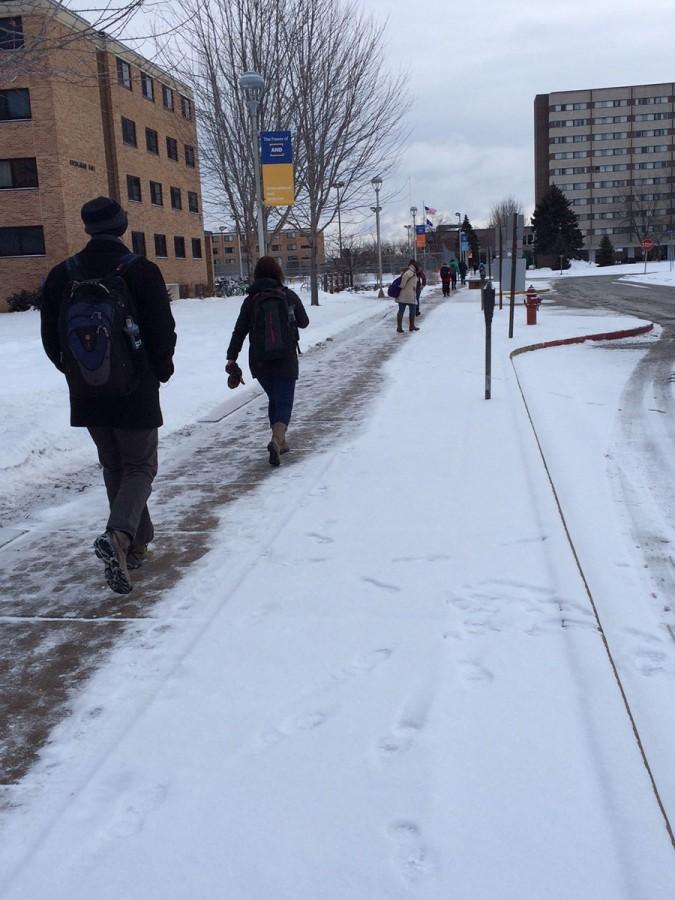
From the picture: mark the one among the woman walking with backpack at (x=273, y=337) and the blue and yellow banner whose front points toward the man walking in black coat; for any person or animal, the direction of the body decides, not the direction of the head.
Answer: the blue and yellow banner

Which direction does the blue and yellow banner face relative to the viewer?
toward the camera

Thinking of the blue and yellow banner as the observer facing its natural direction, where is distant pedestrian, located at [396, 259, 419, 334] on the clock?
The distant pedestrian is roughly at 9 o'clock from the blue and yellow banner.

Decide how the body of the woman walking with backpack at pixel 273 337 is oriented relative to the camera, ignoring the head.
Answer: away from the camera

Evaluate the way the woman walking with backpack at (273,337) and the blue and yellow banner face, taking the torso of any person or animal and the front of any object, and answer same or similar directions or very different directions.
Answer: very different directions

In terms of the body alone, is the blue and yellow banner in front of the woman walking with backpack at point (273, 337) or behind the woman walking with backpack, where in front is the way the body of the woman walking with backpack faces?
in front

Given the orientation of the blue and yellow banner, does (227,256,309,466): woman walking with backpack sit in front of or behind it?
in front

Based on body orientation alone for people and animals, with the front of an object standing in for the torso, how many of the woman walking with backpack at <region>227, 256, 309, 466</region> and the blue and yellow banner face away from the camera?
1

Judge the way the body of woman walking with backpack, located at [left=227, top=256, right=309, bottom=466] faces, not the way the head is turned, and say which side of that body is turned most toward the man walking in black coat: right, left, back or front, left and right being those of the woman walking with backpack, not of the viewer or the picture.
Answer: back

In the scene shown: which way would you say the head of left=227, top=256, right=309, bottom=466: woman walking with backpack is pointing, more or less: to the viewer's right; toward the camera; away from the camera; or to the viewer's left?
away from the camera

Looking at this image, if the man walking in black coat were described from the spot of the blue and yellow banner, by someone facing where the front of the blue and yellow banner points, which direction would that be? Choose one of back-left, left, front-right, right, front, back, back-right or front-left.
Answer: front

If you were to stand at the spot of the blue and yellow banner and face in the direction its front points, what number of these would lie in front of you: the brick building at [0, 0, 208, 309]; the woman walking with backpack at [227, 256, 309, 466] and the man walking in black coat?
2

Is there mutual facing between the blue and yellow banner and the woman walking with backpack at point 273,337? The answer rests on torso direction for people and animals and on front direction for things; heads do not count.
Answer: yes
